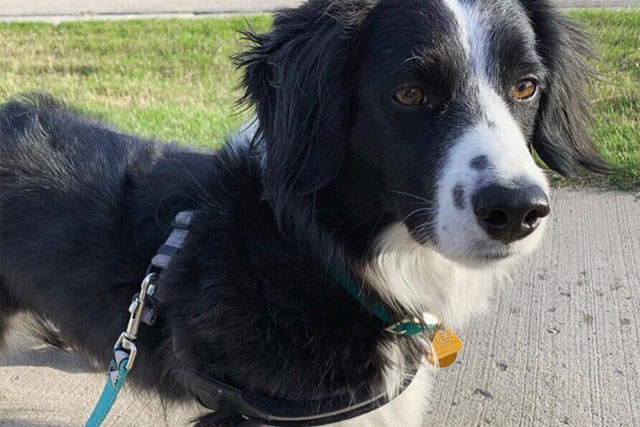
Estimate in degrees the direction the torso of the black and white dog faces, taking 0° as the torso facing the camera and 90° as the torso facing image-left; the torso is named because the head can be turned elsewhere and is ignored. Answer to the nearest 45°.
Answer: approximately 315°
